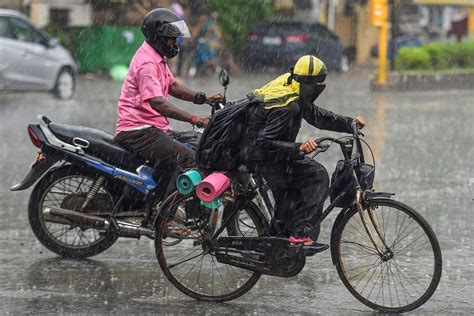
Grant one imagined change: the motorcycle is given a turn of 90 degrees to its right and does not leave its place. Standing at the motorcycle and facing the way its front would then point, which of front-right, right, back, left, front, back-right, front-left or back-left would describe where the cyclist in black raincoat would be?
front-left

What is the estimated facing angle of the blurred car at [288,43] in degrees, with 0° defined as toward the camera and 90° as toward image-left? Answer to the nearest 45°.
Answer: approximately 225°

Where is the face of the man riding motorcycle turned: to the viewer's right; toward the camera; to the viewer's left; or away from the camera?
to the viewer's right

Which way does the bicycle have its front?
to the viewer's right

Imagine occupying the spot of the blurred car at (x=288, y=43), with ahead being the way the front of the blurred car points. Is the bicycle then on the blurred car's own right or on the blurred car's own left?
on the blurred car's own right

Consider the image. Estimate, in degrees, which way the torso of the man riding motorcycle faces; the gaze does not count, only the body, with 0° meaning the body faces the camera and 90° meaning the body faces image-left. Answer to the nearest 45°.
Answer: approximately 270°

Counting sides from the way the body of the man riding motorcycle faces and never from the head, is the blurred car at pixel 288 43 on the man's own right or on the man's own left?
on the man's own left

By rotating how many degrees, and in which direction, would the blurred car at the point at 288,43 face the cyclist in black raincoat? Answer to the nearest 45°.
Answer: approximately 135° to its right

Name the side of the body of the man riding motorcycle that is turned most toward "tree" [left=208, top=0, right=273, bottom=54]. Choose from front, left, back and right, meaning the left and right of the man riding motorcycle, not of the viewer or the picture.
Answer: left

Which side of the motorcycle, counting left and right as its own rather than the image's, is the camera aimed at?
right

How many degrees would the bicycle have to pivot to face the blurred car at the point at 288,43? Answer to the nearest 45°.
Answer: approximately 90° to its left
